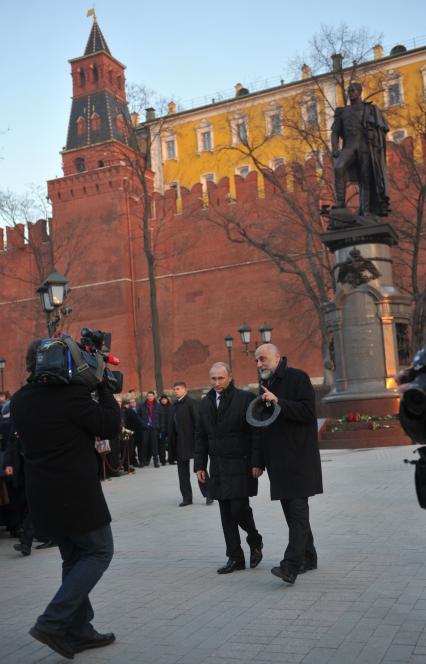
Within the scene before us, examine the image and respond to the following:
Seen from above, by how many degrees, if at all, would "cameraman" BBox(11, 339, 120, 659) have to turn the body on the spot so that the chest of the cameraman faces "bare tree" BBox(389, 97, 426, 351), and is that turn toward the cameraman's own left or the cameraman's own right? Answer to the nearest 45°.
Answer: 0° — they already face it

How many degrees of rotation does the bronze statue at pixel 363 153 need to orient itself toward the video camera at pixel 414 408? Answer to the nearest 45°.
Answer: approximately 45° to its left

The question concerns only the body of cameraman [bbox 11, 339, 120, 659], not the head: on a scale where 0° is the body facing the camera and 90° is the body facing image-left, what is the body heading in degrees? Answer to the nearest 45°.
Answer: approximately 225°

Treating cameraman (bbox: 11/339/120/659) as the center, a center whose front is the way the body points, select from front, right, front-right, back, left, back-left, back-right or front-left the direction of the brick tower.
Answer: front-left

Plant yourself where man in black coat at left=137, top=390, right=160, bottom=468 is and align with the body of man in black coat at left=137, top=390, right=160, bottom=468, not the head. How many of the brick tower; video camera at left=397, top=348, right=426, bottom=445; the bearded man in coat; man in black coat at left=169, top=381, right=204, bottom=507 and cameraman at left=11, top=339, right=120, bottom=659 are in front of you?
4

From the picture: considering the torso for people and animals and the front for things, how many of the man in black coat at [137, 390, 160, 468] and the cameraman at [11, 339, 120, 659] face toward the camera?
1

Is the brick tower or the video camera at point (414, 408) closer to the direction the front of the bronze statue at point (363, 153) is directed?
the video camera

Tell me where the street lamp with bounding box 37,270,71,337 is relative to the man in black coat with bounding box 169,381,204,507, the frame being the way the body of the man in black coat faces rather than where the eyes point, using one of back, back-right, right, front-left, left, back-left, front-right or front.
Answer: right

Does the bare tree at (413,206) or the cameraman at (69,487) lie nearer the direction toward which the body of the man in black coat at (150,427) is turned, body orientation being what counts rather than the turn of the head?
the cameraman

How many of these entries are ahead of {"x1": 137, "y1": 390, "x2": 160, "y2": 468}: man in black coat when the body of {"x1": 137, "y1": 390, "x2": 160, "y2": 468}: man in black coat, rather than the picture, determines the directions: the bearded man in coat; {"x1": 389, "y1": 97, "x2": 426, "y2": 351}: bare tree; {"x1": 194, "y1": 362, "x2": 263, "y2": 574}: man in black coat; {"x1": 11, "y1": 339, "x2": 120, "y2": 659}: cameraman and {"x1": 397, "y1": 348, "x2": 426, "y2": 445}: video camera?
4

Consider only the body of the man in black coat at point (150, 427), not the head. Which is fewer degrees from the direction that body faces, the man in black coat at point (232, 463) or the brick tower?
the man in black coat

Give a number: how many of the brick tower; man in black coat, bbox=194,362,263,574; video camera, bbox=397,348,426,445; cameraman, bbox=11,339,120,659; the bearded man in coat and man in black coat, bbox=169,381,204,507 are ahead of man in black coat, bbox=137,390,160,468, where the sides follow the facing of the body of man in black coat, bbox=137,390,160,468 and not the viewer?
5

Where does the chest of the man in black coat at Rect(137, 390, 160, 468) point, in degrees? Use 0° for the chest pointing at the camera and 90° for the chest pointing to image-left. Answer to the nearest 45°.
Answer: approximately 0°
